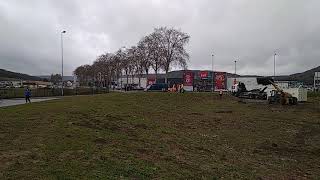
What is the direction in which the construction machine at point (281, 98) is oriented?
to the viewer's left
